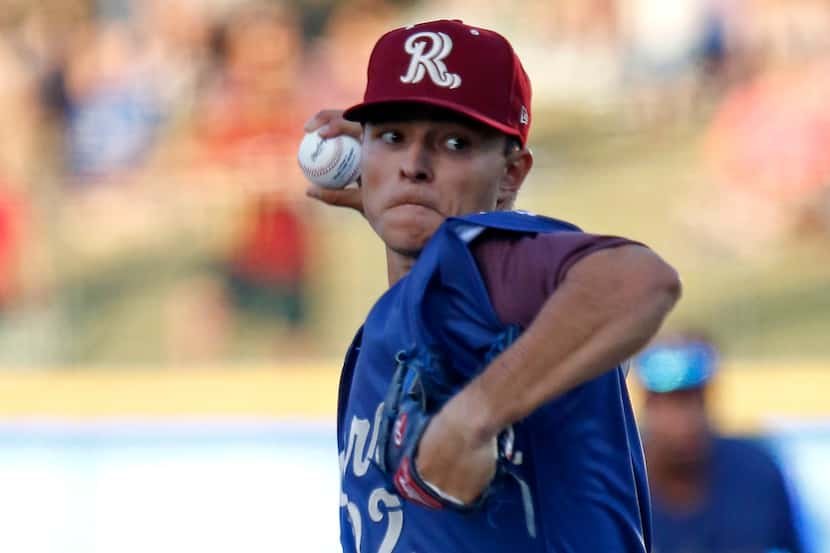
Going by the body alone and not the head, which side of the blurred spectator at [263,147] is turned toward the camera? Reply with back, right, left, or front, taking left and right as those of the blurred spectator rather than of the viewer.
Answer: front

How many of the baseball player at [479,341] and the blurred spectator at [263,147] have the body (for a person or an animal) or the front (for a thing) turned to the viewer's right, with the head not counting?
0

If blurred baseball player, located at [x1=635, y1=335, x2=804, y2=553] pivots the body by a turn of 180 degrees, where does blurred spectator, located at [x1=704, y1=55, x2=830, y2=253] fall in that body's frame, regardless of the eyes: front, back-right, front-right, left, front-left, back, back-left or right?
front-left

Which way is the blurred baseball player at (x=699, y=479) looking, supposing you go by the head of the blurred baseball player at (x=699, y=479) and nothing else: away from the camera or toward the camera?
toward the camera

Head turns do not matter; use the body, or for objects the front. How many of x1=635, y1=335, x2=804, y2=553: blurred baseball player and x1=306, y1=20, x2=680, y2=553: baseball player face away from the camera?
0

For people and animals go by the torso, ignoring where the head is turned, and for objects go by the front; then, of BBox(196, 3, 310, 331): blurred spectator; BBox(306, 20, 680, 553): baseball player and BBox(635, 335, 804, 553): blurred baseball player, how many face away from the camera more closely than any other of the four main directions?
0

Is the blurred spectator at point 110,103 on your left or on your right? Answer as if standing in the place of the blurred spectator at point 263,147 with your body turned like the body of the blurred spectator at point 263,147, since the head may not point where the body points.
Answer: on your right

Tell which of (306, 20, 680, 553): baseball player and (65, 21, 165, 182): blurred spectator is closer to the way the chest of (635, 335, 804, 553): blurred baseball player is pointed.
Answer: the baseball player

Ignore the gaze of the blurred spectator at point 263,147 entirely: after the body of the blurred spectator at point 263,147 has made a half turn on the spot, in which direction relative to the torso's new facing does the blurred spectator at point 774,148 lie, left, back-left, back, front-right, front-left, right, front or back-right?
right
